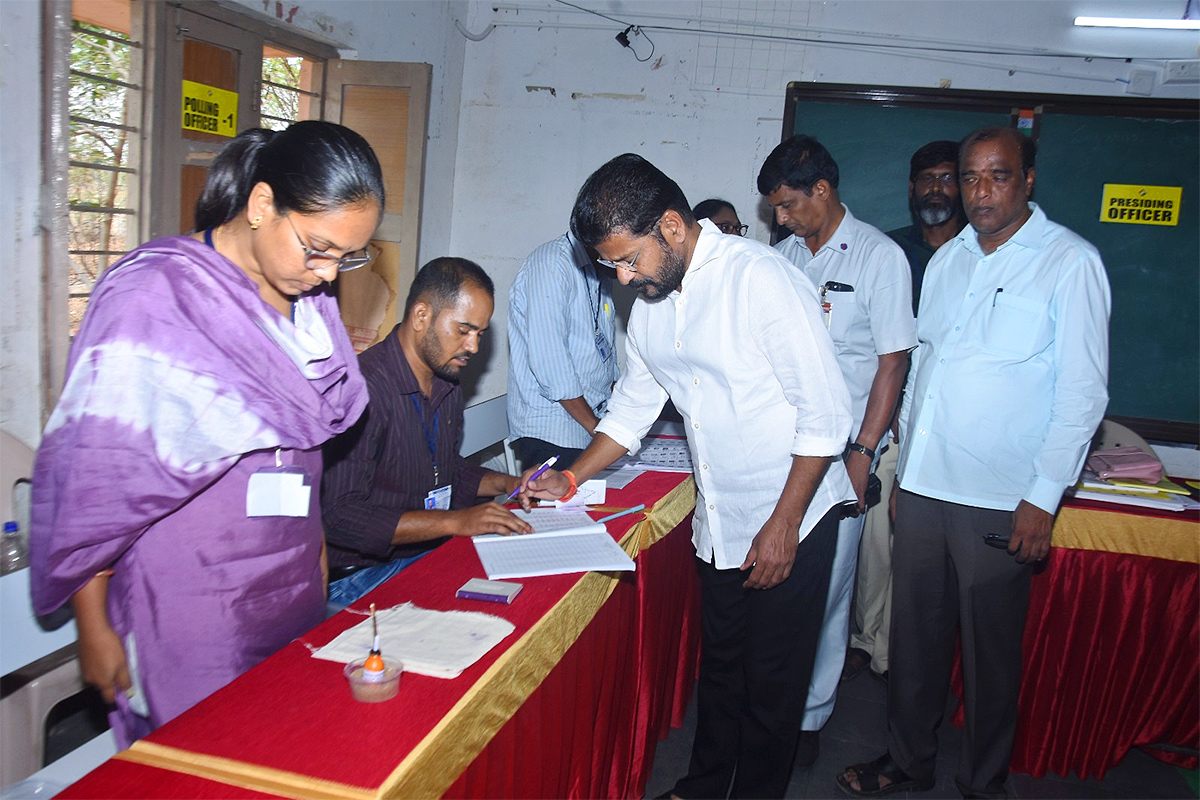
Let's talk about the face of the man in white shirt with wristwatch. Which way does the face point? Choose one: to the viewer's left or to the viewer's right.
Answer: to the viewer's left

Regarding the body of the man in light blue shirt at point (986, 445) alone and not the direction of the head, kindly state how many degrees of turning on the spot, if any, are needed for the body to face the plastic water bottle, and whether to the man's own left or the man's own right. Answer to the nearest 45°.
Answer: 0° — they already face it

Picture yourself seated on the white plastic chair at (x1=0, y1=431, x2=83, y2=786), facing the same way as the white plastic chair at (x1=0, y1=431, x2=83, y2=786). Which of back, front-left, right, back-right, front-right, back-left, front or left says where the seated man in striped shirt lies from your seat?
front-left

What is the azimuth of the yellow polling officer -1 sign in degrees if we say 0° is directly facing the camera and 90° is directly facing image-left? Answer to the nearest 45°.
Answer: approximately 315°

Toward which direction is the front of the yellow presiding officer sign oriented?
toward the camera

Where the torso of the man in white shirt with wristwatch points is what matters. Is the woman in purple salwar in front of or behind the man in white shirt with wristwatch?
in front

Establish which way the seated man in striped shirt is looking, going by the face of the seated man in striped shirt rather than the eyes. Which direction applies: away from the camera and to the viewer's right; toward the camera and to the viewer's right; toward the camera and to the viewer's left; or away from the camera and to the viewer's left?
toward the camera and to the viewer's right

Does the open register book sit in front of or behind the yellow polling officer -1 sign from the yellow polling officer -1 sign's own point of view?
in front

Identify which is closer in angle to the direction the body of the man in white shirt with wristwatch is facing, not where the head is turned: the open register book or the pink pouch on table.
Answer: the open register book

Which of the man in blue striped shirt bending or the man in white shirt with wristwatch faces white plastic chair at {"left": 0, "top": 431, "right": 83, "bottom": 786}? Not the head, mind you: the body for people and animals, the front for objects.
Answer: the man in white shirt with wristwatch

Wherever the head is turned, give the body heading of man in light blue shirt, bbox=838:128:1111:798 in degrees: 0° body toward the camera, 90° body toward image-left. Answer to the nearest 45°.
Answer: approximately 45°

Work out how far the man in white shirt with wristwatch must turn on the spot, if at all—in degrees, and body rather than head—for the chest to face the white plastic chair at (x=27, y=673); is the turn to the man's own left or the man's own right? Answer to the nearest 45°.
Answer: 0° — they already face it

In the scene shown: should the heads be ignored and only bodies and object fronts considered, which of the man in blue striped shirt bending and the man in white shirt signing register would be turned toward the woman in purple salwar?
the man in white shirt signing register

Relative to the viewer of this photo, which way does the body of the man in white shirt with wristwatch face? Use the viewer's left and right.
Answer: facing the viewer and to the left of the viewer

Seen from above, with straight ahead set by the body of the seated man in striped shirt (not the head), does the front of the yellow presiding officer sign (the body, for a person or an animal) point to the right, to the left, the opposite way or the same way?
to the right
